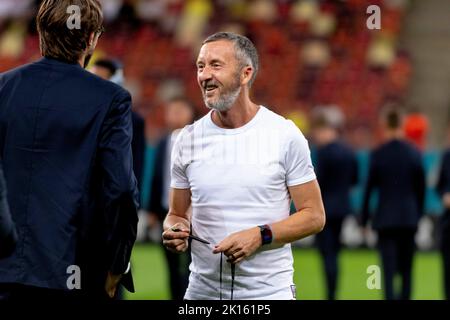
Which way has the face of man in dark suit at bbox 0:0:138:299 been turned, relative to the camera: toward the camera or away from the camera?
away from the camera

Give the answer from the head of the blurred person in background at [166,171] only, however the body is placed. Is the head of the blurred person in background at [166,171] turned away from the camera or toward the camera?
toward the camera

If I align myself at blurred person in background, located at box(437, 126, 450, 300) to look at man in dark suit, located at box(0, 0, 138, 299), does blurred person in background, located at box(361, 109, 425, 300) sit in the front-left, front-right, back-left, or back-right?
front-right

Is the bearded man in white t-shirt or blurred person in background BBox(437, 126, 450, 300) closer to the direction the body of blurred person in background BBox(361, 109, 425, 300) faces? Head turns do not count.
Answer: the blurred person in background

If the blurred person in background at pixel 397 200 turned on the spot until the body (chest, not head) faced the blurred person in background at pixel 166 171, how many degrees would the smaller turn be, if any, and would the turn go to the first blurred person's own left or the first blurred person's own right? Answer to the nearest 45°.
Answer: approximately 90° to the first blurred person's own left

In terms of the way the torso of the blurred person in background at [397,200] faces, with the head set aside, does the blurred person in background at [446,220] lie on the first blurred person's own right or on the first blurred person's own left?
on the first blurred person's own right

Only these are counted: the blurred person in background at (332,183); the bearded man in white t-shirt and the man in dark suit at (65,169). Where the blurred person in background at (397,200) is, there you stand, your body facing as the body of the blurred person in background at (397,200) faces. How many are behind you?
2

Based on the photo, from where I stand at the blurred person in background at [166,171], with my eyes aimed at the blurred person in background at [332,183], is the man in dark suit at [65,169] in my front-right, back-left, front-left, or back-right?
back-right

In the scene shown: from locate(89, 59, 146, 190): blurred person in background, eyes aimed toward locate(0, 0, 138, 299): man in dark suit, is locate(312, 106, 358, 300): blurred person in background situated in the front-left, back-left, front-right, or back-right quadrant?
back-left

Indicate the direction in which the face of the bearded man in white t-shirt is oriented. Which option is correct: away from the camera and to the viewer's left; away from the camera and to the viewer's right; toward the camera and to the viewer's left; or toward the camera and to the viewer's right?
toward the camera and to the viewer's left

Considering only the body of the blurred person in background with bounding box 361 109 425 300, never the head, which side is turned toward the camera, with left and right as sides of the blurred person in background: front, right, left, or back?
back

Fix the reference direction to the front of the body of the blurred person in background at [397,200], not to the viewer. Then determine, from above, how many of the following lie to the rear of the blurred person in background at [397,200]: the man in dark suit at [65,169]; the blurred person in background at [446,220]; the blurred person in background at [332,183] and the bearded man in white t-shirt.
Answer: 2
